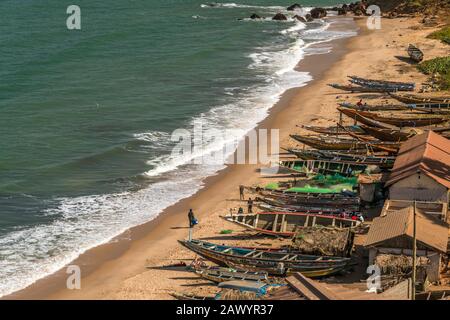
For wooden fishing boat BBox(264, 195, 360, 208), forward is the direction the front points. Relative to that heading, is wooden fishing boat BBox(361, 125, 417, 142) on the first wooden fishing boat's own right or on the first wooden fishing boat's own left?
on the first wooden fishing boat's own right

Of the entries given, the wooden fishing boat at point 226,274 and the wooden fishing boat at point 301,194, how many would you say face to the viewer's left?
2

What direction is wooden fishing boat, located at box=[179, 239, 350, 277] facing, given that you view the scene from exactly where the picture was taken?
facing to the left of the viewer

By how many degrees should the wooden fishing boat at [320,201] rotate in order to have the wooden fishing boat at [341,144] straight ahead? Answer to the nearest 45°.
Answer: approximately 90° to its right

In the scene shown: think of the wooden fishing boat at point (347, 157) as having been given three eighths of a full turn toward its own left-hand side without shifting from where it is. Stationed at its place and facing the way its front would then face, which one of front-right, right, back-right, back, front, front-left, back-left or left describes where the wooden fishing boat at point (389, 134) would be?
left

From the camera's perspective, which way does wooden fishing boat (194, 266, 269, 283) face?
to the viewer's left

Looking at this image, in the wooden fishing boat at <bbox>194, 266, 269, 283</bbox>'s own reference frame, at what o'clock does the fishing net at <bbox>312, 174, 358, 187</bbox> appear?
The fishing net is roughly at 4 o'clock from the wooden fishing boat.

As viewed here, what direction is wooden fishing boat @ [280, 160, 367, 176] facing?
to the viewer's left

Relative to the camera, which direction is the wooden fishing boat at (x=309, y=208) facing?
to the viewer's left

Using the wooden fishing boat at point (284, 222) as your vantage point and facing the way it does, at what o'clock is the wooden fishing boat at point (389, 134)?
the wooden fishing boat at point (389, 134) is roughly at 4 o'clock from the wooden fishing boat at point (284, 222).

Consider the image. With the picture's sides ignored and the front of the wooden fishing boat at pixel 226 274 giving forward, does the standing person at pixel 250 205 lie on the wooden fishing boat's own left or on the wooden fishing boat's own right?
on the wooden fishing boat's own right

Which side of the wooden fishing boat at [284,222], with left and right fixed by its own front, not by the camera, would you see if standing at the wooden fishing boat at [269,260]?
left

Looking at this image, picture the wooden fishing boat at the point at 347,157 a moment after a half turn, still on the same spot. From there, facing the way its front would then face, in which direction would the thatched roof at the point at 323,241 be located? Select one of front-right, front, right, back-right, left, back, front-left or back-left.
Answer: right

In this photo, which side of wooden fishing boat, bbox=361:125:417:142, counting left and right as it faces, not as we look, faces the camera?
left

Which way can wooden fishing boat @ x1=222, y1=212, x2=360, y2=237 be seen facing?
to the viewer's left
